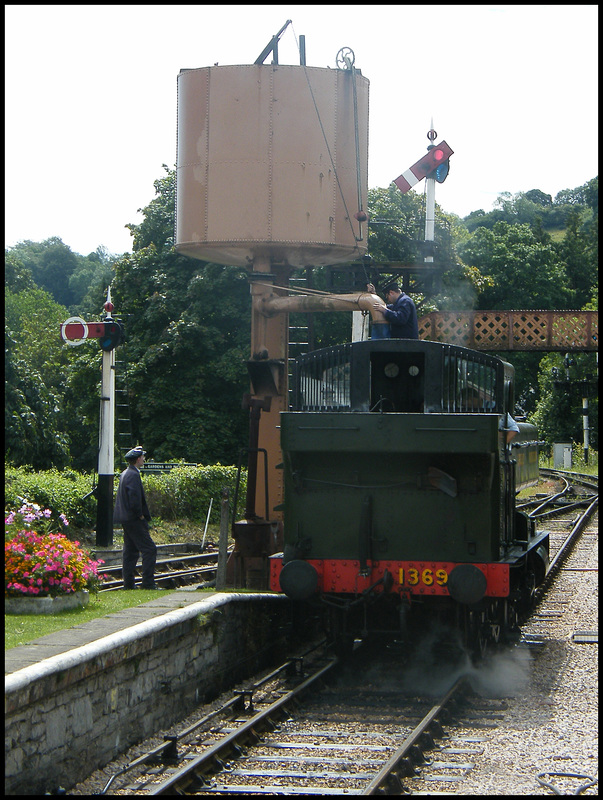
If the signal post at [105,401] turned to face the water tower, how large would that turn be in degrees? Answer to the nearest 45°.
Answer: approximately 45° to its left

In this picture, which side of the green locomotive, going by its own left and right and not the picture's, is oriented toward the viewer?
back

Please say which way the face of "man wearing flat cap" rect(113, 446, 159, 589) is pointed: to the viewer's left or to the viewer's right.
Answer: to the viewer's right

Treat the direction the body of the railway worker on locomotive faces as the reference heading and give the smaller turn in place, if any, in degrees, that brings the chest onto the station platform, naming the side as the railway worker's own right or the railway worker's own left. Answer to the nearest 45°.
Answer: approximately 45° to the railway worker's own left

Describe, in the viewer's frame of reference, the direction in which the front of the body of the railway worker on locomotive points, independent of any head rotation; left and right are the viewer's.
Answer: facing to the left of the viewer

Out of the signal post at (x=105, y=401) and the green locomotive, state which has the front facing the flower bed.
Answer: the signal post

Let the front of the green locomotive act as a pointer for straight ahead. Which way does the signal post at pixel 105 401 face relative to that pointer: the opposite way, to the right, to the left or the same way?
the opposite way

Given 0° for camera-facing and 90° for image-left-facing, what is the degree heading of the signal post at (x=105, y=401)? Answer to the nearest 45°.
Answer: approximately 0°
